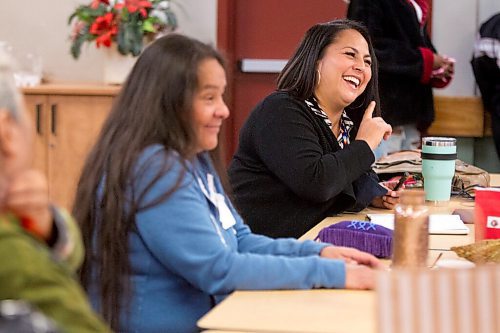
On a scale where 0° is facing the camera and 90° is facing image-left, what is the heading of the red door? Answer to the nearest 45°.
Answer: approximately 0°

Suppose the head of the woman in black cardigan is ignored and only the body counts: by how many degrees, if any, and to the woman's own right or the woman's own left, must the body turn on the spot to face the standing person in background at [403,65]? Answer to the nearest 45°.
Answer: approximately 135° to the woman's own left

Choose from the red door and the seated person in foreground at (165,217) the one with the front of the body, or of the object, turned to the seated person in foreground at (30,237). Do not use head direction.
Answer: the red door

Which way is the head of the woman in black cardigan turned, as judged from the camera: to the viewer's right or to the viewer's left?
to the viewer's right

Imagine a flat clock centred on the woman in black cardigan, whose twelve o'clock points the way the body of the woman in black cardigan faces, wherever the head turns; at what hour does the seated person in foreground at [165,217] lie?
The seated person in foreground is roughly at 2 o'clock from the woman in black cardigan.

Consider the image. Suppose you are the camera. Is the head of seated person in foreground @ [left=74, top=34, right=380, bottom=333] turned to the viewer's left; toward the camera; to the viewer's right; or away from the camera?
to the viewer's right

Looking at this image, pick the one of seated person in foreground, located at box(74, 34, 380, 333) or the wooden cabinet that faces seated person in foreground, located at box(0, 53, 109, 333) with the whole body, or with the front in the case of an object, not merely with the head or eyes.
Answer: the wooden cabinet

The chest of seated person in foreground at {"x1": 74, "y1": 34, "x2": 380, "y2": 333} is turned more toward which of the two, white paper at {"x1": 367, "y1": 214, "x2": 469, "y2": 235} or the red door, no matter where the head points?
the white paper

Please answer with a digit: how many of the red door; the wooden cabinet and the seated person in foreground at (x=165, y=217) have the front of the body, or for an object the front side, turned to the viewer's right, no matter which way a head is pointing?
1

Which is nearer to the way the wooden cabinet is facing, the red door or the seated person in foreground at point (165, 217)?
the seated person in foreground

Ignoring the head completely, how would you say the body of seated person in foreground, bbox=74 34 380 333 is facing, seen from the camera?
to the viewer's right

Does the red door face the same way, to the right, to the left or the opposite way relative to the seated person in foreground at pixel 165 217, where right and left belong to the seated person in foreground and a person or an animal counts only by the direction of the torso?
to the right

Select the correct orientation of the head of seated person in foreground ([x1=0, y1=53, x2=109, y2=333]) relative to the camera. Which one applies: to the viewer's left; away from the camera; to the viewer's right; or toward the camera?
to the viewer's right

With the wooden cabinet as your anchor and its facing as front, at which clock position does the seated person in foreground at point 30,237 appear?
The seated person in foreground is roughly at 12 o'clock from the wooden cabinet.

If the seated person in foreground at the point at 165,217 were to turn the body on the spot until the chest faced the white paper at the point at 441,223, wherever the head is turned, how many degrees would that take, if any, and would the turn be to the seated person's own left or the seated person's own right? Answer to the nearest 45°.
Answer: approximately 45° to the seated person's own left
